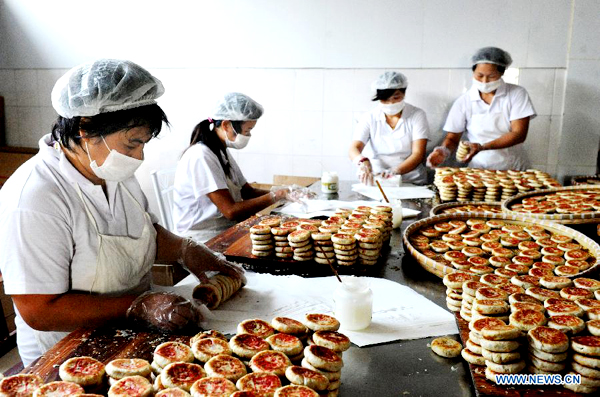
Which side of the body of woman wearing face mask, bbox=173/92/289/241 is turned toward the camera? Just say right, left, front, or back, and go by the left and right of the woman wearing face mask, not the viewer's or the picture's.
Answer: right

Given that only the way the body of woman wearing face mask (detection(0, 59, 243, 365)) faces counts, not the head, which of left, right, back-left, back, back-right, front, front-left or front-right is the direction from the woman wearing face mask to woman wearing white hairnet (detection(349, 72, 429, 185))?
left

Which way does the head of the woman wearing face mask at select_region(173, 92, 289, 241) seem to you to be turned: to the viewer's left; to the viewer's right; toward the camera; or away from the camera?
to the viewer's right

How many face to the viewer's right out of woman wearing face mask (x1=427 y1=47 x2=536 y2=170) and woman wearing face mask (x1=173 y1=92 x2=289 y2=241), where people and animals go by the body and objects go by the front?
1

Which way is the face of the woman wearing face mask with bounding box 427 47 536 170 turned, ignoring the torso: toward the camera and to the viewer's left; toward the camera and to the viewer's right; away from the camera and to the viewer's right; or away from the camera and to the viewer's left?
toward the camera and to the viewer's left

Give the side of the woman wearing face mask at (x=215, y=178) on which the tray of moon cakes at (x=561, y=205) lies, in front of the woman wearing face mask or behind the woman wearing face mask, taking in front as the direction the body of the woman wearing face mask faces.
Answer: in front

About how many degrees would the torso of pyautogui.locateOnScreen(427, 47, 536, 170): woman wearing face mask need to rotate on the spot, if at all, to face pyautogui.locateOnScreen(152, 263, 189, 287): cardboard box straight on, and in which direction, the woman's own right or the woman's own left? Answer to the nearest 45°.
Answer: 0° — they already face it

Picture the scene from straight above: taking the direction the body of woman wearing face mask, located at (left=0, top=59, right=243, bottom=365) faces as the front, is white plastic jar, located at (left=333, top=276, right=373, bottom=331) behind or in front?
in front

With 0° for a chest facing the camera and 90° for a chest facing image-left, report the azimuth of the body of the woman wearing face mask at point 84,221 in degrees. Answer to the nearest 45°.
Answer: approximately 315°

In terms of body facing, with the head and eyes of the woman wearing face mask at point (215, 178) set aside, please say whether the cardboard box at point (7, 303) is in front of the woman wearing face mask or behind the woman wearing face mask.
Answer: behind

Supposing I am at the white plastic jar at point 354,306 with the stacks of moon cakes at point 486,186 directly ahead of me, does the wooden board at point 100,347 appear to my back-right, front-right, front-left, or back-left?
back-left

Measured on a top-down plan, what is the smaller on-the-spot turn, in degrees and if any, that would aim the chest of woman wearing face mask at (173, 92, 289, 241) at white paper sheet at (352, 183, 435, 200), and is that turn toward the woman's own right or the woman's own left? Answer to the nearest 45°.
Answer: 0° — they already face it

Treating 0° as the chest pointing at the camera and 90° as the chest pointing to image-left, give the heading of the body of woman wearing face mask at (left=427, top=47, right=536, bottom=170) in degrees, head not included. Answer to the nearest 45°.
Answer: approximately 45°

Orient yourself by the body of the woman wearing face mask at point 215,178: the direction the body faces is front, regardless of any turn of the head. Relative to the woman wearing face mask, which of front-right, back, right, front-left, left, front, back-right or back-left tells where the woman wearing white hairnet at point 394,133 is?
front-left
